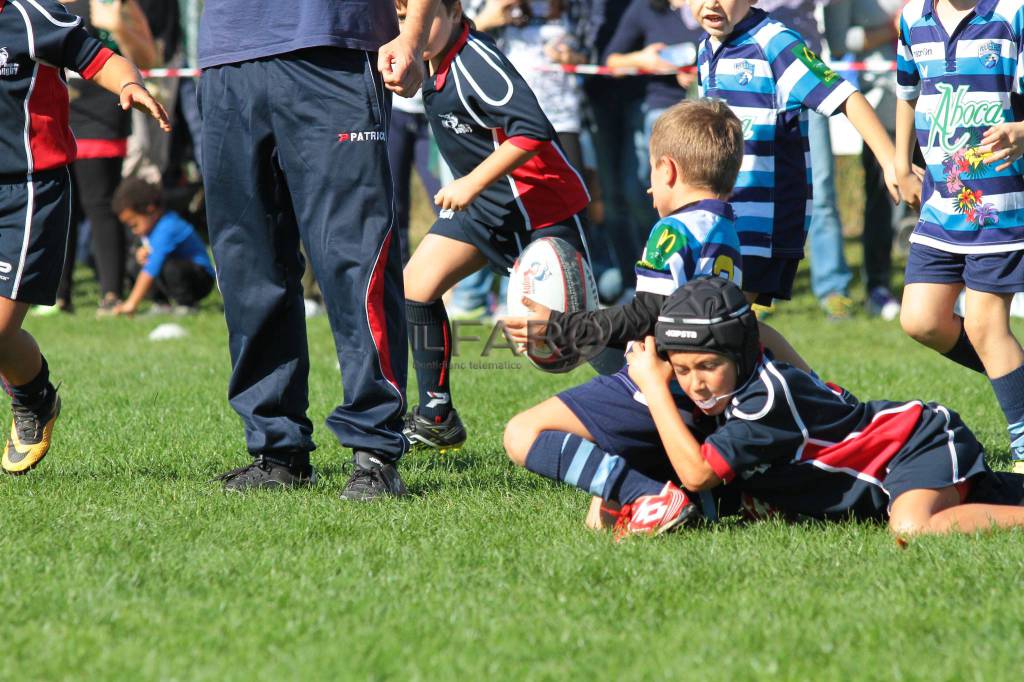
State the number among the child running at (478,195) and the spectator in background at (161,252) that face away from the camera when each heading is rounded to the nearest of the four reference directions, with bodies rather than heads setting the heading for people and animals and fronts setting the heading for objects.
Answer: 0

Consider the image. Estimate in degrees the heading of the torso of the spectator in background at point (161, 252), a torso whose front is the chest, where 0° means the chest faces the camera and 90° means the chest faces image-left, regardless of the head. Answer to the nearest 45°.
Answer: approximately 90°

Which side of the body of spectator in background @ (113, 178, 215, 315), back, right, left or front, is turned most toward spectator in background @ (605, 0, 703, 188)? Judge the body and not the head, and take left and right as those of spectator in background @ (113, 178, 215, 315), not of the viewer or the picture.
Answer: back

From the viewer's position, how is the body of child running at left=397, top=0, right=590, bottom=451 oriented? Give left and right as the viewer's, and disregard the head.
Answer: facing the viewer and to the left of the viewer

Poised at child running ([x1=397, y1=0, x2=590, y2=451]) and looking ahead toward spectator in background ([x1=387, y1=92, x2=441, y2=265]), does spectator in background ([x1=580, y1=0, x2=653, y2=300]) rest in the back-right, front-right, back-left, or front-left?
front-right

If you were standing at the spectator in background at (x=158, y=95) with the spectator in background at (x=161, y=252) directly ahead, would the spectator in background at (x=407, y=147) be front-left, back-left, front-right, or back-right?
front-left

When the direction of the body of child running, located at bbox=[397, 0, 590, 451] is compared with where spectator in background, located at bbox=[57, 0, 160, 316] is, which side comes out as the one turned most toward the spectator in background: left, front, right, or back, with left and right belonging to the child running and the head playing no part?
right

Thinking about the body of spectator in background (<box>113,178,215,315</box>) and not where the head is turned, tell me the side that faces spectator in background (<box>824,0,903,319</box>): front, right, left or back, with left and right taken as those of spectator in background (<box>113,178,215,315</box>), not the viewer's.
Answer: back

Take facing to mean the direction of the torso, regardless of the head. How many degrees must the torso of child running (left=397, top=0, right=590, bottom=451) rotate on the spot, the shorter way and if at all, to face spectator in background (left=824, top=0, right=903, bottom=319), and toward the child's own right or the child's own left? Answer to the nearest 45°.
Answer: approximately 180°

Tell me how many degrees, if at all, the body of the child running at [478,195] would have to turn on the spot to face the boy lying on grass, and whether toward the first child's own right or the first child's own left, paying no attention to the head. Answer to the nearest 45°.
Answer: approximately 90° to the first child's own left
